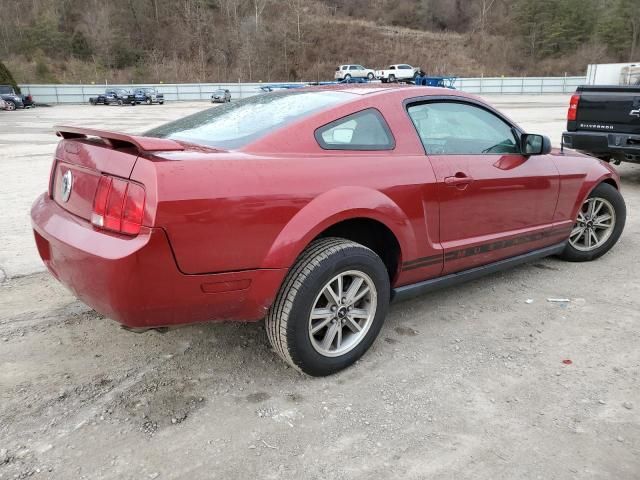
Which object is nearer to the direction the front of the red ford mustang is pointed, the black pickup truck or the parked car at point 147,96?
the black pickup truck

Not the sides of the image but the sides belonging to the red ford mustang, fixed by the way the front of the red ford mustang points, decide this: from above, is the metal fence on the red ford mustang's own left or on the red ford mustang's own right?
on the red ford mustang's own left

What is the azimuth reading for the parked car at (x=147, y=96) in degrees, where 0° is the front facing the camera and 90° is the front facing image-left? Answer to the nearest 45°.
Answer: approximately 315°

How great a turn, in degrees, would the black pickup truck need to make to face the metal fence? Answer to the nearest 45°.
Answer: approximately 45° to its left

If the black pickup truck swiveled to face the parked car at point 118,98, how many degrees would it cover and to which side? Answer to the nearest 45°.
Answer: approximately 45° to its left

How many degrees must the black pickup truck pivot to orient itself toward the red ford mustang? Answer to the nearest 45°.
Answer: approximately 180°

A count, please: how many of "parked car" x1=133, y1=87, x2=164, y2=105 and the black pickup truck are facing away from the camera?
1

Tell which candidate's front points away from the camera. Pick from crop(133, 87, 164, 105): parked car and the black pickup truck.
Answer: the black pickup truck

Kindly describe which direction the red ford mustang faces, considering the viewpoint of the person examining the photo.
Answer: facing away from the viewer and to the right of the viewer

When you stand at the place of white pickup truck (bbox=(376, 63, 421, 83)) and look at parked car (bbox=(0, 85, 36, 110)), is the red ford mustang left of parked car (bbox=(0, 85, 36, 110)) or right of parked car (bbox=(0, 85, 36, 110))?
left

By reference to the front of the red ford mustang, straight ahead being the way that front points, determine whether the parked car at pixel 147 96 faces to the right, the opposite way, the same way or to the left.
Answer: to the right

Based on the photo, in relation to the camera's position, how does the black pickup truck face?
facing away from the viewer
